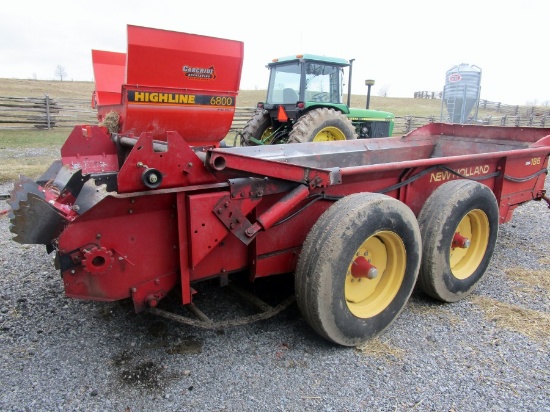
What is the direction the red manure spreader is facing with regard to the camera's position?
facing away from the viewer and to the right of the viewer

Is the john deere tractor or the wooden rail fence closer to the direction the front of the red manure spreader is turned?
the john deere tractor

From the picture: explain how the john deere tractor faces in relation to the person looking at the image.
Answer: facing away from the viewer and to the right of the viewer

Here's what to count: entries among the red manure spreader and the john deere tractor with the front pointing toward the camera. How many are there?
0

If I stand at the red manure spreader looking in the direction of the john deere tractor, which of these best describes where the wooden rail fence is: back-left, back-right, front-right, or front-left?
front-left

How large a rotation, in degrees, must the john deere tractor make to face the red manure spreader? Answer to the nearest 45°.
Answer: approximately 135° to its right

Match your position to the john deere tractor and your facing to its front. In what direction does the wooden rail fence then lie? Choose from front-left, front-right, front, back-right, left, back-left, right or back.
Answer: left

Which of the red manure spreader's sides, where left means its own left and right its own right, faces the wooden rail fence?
left

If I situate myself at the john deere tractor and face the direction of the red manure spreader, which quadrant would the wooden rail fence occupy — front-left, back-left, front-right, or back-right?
back-right

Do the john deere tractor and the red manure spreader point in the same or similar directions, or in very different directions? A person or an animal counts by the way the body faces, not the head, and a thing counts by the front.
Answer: same or similar directions

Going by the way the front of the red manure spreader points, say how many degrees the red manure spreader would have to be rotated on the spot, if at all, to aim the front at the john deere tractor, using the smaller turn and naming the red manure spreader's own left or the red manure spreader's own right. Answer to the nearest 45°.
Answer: approximately 45° to the red manure spreader's own left
